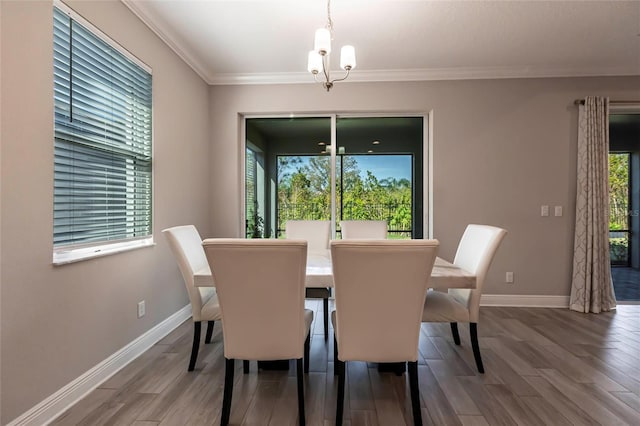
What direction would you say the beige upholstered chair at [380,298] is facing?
away from the camera

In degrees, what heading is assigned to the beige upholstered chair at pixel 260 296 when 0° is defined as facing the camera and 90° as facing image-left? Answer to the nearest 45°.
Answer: approximately 180°

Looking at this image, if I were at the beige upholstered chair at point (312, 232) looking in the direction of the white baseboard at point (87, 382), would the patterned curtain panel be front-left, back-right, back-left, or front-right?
back-left

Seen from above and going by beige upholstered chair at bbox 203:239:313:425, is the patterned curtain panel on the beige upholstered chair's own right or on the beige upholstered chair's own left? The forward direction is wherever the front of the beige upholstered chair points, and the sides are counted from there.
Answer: on the beige upholstered chair's own right

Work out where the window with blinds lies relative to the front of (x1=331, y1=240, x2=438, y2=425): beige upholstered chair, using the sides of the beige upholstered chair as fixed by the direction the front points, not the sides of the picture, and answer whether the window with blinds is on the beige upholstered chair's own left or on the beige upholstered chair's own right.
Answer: on the beige upholstered chair's own left

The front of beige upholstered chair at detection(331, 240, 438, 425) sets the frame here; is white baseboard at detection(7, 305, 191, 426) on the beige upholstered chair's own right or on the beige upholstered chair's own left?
on the beige upholstered chair's own left

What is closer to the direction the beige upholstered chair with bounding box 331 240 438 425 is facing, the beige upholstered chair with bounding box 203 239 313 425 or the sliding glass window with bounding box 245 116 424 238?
the sliding glass window

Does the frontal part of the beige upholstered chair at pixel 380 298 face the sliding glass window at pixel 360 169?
yes

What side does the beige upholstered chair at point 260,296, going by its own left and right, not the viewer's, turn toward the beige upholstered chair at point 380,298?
right

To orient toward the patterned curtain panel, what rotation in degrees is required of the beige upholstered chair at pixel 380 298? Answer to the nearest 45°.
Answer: approximately 45° to its right

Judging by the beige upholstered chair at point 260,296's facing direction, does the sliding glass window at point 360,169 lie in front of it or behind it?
in front

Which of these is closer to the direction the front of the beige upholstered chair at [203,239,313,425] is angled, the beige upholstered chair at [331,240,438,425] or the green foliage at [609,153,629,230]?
the green foliage

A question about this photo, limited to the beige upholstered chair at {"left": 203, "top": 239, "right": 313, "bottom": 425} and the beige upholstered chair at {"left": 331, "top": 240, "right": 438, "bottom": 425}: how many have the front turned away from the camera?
2
